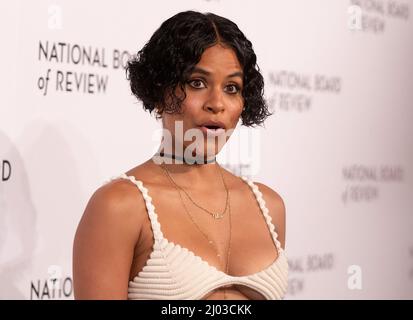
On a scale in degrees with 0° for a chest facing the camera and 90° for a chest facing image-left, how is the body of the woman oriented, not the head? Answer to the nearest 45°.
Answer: approximately 315°
